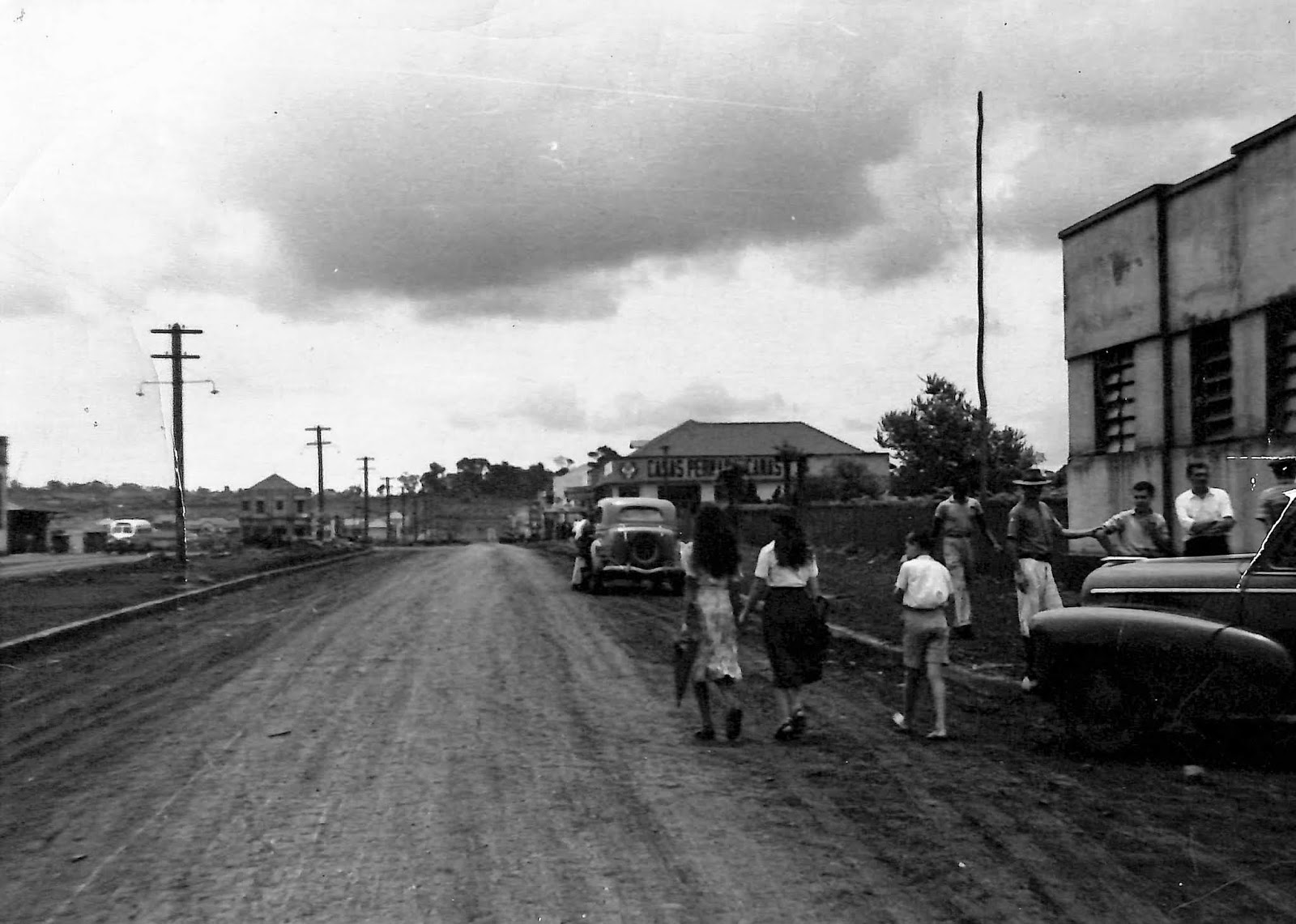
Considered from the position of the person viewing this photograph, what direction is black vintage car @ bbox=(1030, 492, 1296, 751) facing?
facing to the left of the viewer

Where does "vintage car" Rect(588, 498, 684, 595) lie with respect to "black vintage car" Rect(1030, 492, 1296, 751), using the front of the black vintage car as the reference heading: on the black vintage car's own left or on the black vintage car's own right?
on the black vintage car's own right

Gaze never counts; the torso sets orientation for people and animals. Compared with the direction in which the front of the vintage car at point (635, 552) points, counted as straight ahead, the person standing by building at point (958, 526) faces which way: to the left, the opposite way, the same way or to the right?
the opposite way

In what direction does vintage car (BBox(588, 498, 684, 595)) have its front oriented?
away from the camera

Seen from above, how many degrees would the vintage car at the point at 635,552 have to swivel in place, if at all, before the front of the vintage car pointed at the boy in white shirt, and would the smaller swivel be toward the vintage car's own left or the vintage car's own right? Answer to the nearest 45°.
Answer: approximately 180°

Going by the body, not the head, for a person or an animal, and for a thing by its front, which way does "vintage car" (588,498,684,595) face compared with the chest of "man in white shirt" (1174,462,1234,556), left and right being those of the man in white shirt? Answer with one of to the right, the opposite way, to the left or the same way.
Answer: the opposite way

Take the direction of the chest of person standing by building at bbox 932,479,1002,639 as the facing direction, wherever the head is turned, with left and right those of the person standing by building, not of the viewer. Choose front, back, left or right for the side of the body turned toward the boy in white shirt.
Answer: front

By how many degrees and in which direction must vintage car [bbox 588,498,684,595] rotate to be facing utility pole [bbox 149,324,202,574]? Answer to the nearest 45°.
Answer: approximately 45° to its left

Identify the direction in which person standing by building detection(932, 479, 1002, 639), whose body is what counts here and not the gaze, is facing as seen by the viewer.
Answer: toward the camera

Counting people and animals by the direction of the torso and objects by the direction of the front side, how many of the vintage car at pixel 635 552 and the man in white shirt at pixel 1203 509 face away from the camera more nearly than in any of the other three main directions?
1

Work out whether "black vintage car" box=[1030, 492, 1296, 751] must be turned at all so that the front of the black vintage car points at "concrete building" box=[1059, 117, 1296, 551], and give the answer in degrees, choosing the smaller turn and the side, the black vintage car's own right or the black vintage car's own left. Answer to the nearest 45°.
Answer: approximately 90° to the black vintage car's own right

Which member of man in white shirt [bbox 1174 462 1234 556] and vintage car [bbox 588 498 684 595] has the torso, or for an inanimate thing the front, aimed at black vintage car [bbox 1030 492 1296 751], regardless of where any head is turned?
the man in white shirt

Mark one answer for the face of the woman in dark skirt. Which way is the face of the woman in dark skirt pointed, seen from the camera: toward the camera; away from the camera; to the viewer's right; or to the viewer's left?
away from the camera
